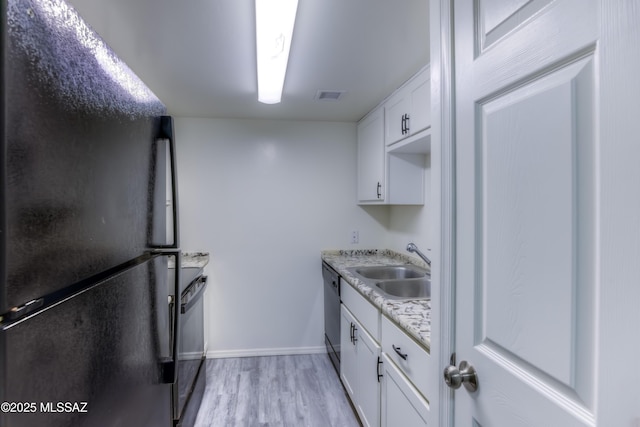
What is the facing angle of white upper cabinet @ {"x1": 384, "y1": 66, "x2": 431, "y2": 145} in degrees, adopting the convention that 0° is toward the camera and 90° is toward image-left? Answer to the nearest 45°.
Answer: approximately 45°

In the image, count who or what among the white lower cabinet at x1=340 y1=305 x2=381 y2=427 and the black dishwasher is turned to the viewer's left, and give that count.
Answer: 2

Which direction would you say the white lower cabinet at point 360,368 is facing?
to the viewer's left

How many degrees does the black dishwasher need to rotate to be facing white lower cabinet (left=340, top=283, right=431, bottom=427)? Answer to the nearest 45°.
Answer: approximately 90° to its left

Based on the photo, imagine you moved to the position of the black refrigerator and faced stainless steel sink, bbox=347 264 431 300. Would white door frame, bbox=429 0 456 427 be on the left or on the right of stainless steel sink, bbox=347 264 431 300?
right

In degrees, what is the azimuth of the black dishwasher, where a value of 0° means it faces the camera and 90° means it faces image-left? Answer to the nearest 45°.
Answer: approximately 90°

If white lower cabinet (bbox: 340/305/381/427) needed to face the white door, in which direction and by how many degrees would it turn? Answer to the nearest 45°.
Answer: approximately 90° to its left

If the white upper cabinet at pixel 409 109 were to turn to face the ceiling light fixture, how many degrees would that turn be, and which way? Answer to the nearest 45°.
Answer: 0° — it already faces it
